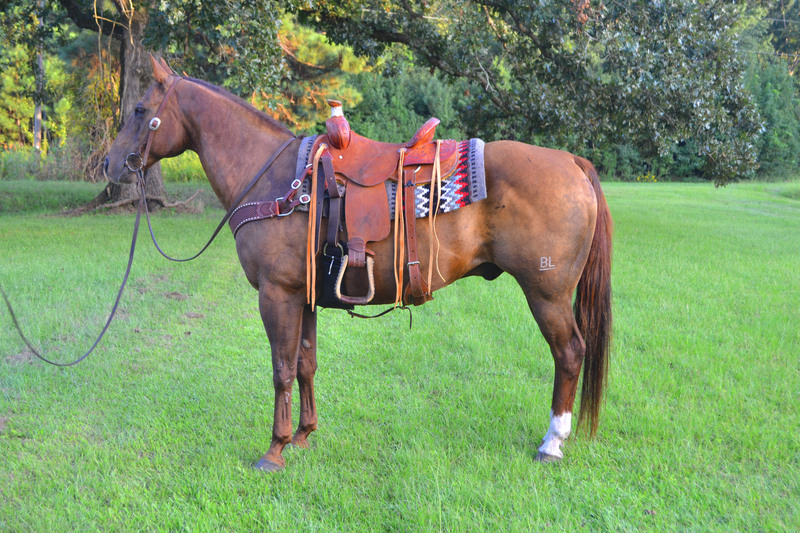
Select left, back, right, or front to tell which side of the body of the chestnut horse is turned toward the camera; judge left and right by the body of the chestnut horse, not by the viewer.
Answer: left

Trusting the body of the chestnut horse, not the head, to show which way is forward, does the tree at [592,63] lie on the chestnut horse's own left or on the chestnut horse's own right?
on the chestnut horse's own right
